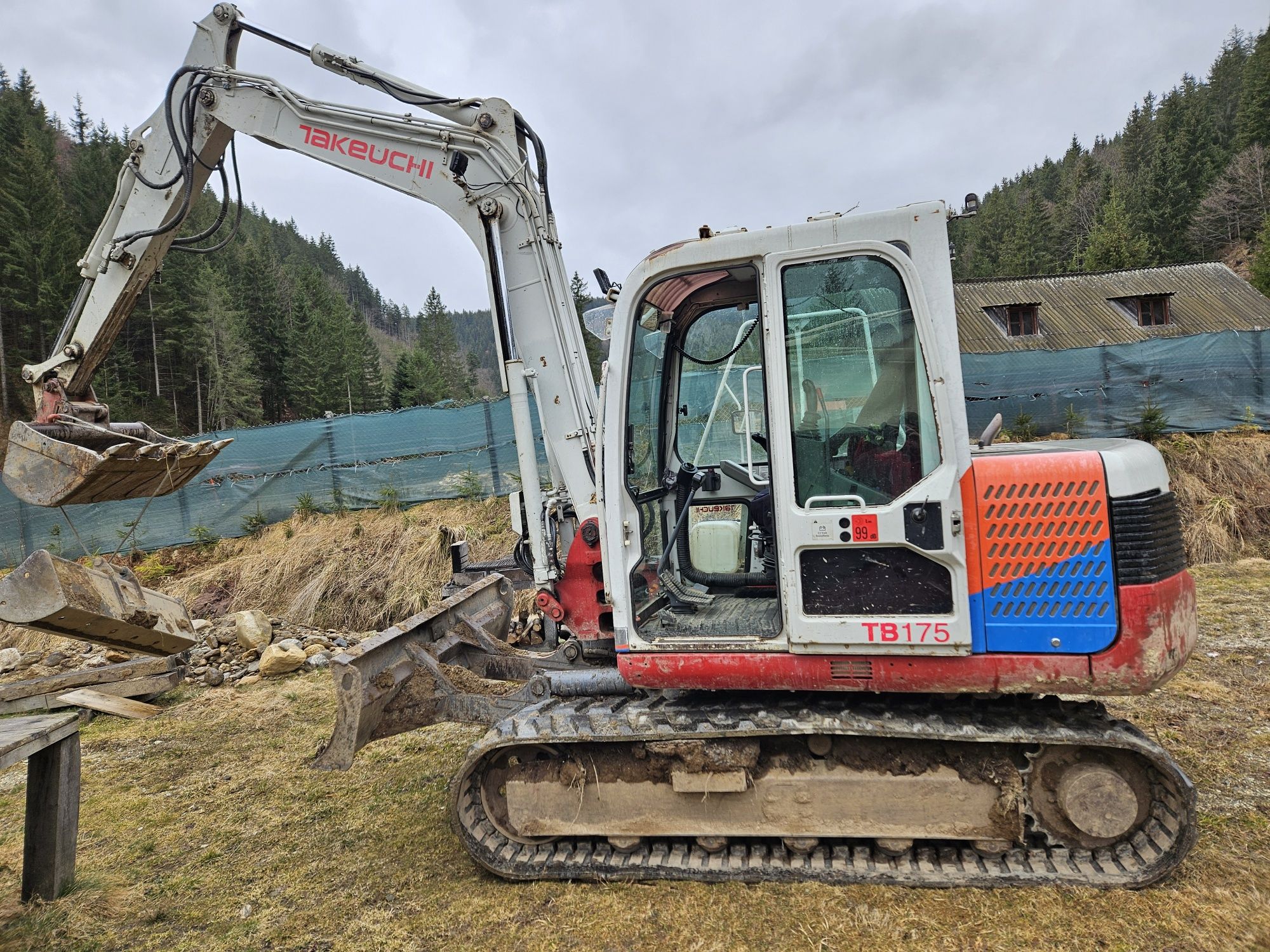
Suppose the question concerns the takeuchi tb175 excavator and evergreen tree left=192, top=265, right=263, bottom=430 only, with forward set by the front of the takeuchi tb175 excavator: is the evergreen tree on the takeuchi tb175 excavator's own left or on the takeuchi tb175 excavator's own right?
on the takeuchi tb175 excavator's own right

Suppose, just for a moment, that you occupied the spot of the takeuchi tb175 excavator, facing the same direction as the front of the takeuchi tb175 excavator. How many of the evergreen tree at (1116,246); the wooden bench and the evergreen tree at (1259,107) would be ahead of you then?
1

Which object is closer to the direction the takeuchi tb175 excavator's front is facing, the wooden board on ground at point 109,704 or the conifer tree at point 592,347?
the wooden board on ground

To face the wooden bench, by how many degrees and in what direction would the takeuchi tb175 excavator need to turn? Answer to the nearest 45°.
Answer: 0° — it already faces it

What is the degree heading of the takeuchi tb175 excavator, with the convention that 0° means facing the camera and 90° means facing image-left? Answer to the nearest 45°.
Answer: approximately 90°

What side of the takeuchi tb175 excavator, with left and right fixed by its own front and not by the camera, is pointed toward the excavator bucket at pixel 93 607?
front

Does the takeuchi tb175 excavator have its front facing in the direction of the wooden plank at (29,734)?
yes

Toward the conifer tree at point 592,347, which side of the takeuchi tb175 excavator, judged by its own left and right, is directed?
right

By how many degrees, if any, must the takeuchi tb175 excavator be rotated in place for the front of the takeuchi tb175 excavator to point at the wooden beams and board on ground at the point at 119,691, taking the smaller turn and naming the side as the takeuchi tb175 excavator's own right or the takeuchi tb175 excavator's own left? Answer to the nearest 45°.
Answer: approximately 45° to the takeuchi tb175 excavator's own right

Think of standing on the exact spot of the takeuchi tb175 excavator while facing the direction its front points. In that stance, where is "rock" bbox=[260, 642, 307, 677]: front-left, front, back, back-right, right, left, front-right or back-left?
front-right

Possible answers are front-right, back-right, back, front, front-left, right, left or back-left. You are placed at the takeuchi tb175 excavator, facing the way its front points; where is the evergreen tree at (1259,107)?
back-right

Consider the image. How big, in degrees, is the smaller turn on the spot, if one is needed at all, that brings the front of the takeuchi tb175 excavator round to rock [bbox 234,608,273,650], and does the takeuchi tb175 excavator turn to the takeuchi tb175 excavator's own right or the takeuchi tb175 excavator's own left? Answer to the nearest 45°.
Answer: approximately 45° to the takeuchi tb175 excavator's own right
